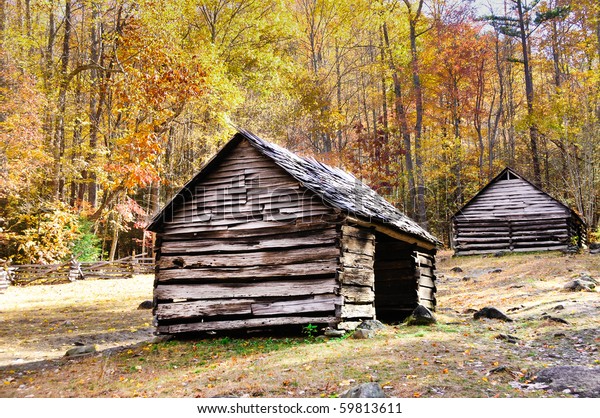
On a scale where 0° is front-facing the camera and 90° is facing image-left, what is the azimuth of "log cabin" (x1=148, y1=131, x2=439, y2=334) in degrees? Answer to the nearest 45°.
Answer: approximately 315°

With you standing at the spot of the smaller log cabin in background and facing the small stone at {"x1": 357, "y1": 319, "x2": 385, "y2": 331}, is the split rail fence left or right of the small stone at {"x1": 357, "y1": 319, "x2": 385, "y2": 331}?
right

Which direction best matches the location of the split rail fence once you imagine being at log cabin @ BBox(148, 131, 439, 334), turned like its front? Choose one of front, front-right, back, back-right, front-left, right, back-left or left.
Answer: back

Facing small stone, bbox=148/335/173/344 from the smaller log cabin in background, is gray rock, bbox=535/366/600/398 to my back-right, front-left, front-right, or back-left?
front-left

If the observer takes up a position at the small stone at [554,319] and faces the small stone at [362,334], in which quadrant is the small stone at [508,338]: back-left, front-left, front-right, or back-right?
front-left

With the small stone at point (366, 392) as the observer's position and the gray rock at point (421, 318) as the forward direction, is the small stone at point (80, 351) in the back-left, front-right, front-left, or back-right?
front-left

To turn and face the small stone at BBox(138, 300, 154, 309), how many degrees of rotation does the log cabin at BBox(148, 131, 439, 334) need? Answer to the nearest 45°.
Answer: approximately 180°

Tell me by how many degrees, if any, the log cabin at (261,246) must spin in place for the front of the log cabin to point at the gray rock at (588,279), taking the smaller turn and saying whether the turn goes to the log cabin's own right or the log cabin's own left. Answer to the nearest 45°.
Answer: approximately 90° to the log cabin's own left

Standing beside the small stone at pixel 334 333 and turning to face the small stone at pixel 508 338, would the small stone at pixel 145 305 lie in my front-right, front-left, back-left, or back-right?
back-left

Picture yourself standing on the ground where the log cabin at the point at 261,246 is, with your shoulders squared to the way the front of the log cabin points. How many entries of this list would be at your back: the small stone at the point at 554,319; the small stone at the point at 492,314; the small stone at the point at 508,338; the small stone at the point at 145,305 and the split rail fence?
2

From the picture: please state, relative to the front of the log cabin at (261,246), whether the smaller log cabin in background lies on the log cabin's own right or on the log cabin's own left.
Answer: on the log cabin's own left

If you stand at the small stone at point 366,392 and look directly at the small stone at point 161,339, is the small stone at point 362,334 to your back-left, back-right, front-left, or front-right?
front-right

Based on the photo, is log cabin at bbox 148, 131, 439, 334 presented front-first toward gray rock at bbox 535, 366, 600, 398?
yes

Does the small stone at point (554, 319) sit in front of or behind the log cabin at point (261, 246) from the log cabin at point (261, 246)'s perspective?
in front

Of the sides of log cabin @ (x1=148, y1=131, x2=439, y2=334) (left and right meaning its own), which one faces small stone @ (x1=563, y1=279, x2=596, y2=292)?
left
